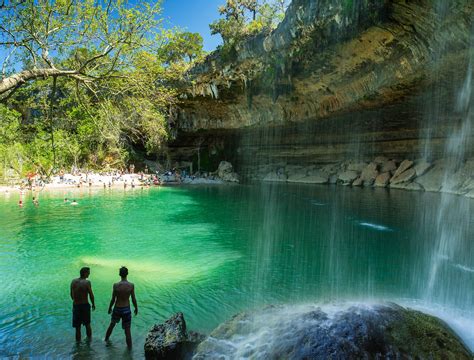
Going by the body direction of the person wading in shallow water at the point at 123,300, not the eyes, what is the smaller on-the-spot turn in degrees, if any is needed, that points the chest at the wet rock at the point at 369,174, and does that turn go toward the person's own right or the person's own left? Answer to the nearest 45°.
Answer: approximately 45° to the person's own right

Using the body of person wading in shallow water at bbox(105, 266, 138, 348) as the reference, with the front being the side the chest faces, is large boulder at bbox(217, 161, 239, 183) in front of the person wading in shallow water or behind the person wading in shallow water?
in front

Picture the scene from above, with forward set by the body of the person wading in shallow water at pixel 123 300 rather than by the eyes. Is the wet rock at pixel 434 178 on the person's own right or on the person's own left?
on the person's own right

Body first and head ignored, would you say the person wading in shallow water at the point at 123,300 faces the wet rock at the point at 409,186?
no

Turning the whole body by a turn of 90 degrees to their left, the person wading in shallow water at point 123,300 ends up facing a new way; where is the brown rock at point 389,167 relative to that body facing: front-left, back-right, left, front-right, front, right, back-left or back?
back-right

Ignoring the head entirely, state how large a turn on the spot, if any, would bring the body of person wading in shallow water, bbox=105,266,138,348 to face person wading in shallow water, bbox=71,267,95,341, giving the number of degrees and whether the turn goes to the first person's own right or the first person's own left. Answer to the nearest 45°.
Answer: approximately 45° to the first person's own left

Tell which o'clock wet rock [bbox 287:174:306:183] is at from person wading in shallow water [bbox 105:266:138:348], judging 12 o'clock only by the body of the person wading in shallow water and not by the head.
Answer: The wet rock is roughly at 1 o'clock from the person wading in shallow water.

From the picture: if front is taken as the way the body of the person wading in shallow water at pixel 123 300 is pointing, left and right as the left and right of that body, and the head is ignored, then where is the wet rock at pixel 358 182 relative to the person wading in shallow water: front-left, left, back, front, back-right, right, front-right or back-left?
front-right

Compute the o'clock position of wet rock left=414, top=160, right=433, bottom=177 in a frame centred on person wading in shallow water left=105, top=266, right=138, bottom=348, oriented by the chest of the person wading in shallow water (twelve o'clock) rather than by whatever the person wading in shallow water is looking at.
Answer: The wet rock is roughly at 2 o'clock from the person wading in shallow water.

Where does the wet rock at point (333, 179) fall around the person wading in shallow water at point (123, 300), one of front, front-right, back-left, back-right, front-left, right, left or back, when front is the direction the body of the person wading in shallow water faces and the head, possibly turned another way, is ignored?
front-right

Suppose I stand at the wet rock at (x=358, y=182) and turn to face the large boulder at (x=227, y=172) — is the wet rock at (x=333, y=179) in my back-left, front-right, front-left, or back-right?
front-right

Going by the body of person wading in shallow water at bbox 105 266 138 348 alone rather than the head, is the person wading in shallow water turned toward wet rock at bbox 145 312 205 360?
no

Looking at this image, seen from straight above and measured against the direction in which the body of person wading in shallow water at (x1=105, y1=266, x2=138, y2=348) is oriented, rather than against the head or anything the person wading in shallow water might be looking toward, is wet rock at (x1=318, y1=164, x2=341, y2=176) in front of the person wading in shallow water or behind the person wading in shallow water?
in front

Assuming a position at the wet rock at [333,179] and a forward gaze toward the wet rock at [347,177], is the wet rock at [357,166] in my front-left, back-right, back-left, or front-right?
front-left

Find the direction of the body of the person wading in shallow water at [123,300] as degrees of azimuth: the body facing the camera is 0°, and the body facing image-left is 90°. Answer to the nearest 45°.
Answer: approximately 180°

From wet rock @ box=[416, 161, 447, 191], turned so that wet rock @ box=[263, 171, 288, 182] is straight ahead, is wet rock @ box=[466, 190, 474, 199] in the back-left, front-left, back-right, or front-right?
back-left
